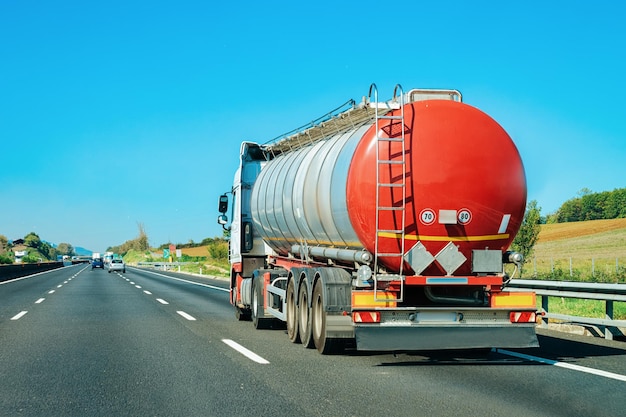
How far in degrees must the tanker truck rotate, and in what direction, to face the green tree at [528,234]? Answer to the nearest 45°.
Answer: approximately 45° to its right

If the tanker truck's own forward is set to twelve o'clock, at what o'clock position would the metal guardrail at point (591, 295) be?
The metal guardrail is roughly at 3 o'clock from the tanker truck.

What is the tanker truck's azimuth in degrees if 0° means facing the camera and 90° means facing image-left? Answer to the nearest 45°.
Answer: approximately 135°

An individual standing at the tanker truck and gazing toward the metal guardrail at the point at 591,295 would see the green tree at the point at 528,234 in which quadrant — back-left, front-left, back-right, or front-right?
front-left

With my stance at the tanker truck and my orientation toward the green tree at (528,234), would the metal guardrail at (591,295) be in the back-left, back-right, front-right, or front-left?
front-right
